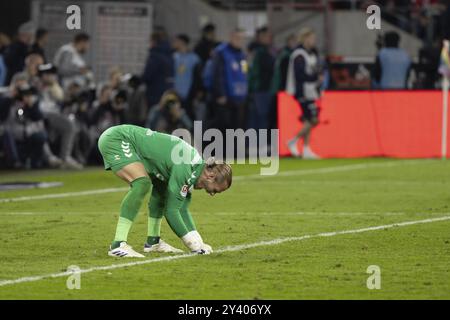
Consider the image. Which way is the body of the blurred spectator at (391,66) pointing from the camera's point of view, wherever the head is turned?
away from the camera

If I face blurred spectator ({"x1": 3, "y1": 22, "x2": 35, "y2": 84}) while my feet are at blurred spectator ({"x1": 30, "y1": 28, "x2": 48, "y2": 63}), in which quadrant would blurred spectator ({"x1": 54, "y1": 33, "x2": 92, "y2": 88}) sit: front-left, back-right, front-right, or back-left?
back-left

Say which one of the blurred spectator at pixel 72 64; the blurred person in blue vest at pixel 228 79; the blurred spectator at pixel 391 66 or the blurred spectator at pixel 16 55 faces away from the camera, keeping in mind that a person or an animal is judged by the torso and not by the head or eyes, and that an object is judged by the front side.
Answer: the blurred spectator at pixel 391 66

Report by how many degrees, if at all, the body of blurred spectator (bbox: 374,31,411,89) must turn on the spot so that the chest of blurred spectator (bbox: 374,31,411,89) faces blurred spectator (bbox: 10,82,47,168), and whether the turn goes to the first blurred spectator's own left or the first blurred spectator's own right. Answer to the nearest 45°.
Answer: approximately 135° to the first blurred spectator's own left

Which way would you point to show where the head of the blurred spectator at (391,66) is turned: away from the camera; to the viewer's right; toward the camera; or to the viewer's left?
away from the camera
